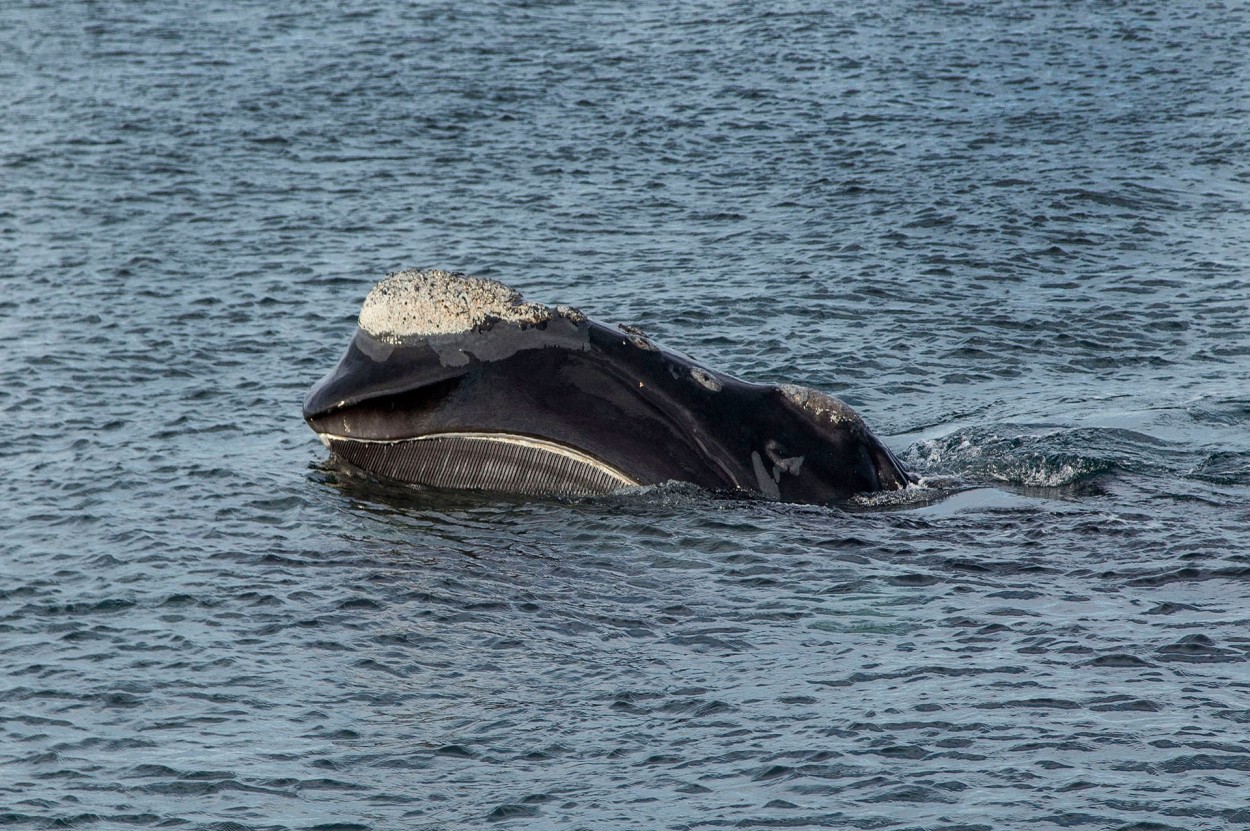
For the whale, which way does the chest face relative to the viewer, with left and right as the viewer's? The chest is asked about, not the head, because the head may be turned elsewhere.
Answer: facing to the left of the viewer
